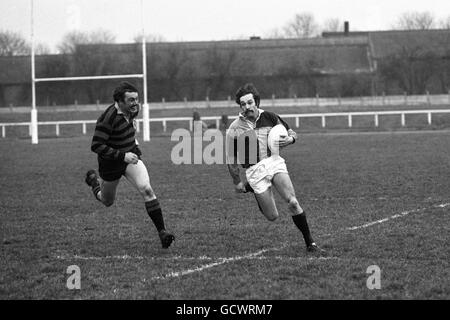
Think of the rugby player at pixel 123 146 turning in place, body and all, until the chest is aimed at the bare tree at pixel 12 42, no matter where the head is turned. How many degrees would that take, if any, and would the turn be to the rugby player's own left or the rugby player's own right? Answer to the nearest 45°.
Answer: approximately 135° to the rugby player's own left

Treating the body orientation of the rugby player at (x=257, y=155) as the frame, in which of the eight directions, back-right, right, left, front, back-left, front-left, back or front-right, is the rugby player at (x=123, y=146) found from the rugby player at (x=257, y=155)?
right

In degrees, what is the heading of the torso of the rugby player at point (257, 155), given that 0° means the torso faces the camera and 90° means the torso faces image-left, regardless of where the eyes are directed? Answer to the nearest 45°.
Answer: approximately 0°

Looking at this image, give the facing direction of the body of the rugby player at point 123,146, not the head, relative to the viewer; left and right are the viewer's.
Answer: facing the viewer and to the right of the viewer

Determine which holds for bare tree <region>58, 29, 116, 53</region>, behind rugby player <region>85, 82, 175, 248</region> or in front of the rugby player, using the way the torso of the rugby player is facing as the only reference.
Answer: behind

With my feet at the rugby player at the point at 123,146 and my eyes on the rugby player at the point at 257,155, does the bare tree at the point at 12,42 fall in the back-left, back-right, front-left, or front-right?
back-left

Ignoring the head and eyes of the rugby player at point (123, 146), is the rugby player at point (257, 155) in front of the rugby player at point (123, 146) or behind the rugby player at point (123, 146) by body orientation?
in front
